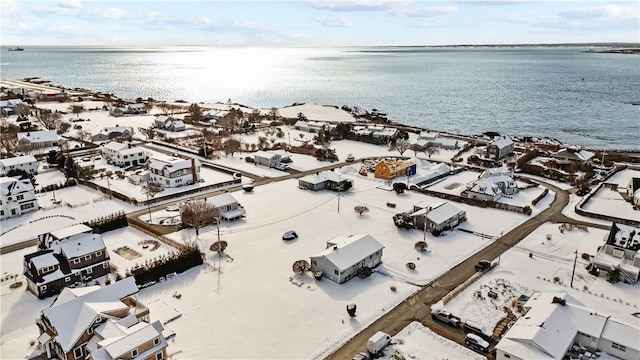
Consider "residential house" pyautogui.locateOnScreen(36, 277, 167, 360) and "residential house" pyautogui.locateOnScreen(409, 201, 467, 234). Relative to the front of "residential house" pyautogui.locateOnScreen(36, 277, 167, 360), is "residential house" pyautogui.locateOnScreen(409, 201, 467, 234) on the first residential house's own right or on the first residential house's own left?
on the first residential house's own left

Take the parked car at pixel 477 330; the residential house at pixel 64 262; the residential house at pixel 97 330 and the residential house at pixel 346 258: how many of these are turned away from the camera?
0

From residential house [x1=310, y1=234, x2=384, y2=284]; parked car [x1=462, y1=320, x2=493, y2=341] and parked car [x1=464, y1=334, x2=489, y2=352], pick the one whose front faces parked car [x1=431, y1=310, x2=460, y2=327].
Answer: the residential house

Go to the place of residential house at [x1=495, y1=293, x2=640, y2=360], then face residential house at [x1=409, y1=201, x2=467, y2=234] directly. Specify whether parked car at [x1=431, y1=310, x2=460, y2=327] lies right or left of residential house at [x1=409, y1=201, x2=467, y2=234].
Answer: left

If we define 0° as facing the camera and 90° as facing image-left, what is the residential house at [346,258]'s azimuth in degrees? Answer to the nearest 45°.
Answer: approximately 315°

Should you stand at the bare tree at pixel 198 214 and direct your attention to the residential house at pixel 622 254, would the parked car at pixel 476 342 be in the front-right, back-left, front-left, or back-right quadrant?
front-right

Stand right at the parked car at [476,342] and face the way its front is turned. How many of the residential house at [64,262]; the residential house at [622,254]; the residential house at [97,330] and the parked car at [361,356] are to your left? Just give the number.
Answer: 1

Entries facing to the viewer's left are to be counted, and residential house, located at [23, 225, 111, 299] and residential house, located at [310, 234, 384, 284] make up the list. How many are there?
0

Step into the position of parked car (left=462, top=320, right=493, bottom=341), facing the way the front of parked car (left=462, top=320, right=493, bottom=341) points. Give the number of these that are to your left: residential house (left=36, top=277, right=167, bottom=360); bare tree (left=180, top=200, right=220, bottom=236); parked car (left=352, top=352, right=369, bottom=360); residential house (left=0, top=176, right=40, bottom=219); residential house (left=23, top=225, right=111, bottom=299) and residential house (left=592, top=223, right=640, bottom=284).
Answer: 1

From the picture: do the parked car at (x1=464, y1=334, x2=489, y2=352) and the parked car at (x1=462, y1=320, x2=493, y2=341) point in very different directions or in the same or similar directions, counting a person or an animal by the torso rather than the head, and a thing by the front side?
same or similar directions

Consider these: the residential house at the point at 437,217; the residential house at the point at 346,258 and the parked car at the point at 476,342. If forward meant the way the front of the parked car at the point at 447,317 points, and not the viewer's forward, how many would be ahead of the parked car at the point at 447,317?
1

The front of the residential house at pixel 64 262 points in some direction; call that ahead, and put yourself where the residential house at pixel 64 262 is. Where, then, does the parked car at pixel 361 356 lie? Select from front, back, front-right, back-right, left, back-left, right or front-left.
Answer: front
